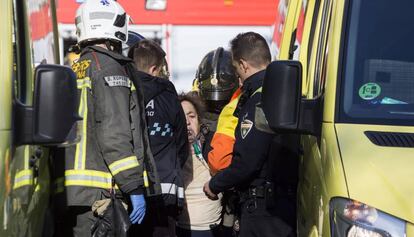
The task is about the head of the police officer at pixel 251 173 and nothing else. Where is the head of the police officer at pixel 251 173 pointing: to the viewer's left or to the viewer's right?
to the viewer's left

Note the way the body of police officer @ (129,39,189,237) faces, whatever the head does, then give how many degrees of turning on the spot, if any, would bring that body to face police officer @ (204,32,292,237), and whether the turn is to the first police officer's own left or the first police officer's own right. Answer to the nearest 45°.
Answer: approximately 90° to the first police officer's own right

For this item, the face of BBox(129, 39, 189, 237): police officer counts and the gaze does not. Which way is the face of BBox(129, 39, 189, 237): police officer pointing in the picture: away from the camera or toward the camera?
away from the camera

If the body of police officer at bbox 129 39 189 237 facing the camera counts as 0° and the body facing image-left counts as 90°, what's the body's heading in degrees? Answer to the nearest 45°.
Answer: approximately 225°

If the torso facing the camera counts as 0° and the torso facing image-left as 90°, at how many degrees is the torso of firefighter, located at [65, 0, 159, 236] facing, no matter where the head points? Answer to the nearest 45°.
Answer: approximately 225°

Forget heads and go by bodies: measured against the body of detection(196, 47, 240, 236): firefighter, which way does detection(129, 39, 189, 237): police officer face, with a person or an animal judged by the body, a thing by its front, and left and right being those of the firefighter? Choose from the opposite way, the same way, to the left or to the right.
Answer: the opposite way

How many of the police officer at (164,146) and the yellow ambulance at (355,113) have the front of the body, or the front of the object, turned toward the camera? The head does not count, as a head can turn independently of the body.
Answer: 1

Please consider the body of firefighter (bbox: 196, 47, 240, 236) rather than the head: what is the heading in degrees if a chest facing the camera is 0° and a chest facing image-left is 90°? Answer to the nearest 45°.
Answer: approximately 45°
